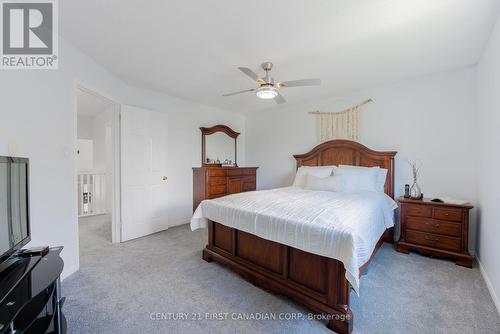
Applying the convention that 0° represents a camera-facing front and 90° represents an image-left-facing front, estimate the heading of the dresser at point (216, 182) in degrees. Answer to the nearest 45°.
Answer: approximately 315°

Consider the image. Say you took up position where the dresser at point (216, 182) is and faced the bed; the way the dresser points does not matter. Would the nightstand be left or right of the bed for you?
left

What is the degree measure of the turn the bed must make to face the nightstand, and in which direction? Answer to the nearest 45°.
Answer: approximately 180°

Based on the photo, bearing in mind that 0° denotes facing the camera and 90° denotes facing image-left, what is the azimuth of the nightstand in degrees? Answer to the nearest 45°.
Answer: approximately 45°

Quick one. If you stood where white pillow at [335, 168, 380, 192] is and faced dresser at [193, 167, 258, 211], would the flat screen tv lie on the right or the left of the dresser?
left

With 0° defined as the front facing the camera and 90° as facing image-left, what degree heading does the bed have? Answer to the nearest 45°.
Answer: approximately 45°

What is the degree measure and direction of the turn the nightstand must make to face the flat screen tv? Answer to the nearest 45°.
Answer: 0° — it already faces it
